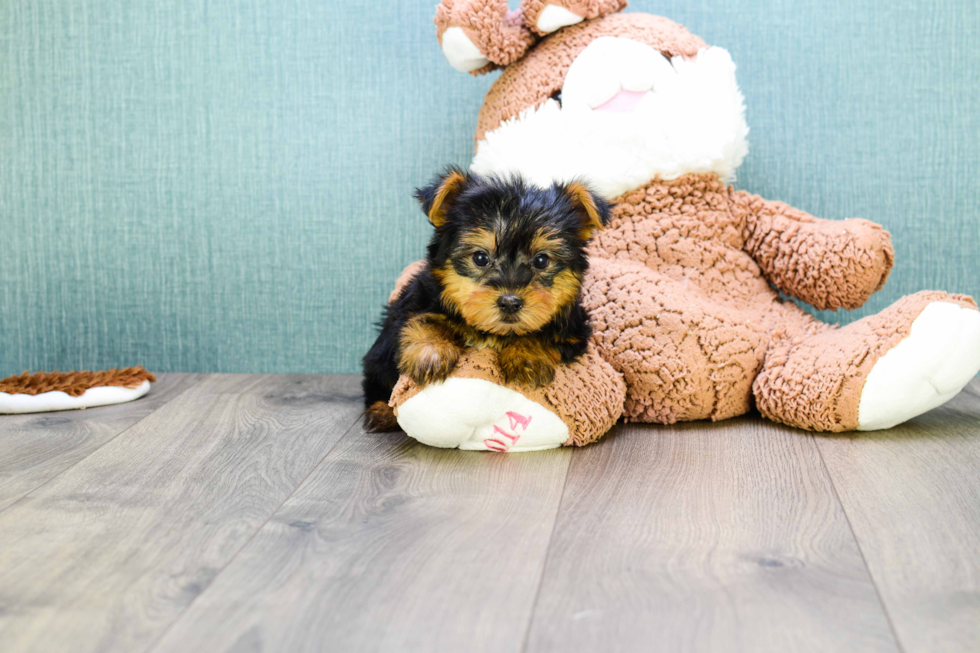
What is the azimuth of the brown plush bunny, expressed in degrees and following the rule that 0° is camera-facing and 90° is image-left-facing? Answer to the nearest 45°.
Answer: approximately 0°

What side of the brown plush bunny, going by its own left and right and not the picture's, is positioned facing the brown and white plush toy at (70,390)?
right
